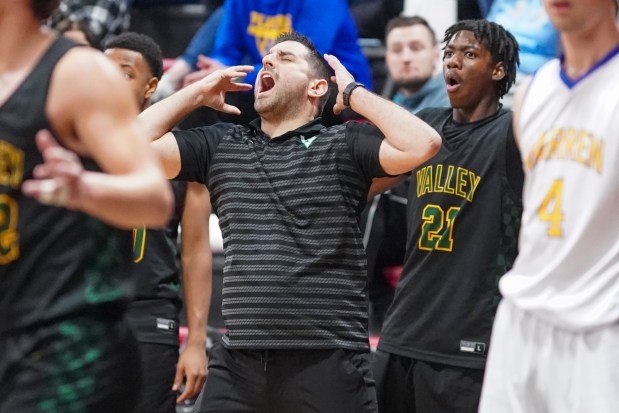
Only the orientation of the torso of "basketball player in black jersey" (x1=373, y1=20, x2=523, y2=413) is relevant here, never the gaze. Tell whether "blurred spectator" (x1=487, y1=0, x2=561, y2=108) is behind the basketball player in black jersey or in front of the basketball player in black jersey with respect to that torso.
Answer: behind

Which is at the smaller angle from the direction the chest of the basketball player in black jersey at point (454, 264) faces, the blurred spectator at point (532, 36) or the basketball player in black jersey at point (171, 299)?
the basketball player in black jersey

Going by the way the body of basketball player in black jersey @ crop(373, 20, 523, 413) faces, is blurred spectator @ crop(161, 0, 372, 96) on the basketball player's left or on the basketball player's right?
on the basketball player's right
